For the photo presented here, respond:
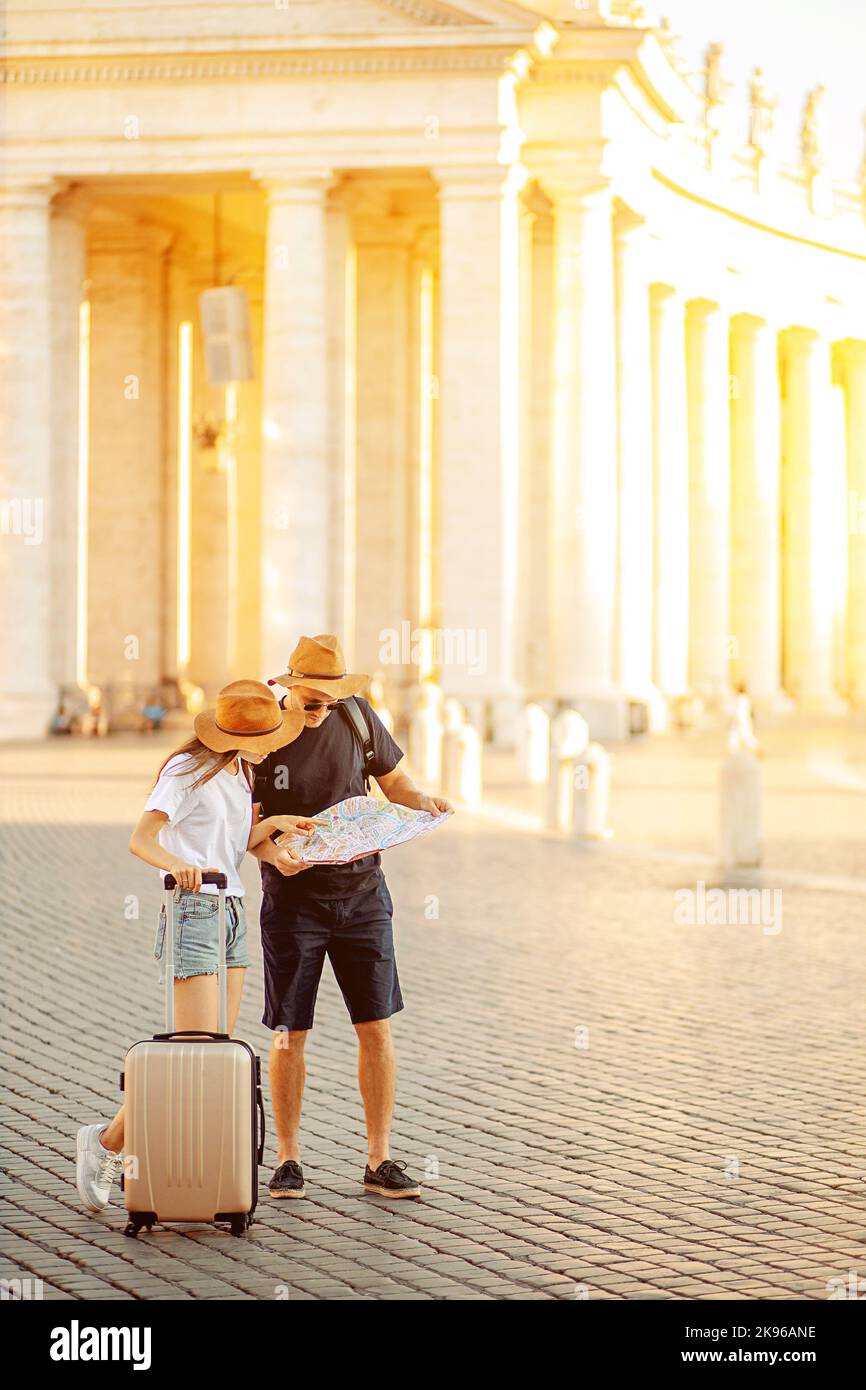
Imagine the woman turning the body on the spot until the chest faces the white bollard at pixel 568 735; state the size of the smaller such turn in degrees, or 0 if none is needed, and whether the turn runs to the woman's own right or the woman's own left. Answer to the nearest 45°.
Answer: approximately 135° to the woman's own left

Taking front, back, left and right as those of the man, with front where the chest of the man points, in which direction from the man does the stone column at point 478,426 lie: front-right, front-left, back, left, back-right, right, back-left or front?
back

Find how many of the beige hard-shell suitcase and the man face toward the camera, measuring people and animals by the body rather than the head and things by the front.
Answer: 2

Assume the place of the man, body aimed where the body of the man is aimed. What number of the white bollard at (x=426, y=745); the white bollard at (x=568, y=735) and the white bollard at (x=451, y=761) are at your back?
3

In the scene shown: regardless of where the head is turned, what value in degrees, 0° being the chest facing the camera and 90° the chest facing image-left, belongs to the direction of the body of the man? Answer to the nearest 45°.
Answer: approximately 0°

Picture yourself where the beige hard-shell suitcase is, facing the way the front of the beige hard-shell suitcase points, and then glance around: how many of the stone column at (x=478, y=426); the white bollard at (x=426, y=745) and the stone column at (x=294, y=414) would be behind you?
3

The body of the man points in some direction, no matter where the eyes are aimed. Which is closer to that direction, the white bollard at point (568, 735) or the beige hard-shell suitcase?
the beige hard-shell suitcase

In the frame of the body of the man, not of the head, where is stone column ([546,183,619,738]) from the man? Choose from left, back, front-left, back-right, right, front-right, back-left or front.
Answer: back

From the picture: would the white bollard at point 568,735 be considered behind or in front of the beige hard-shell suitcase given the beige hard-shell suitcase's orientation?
behind

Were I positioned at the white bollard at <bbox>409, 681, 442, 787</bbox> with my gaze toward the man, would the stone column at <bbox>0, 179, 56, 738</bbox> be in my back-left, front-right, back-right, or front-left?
back-right

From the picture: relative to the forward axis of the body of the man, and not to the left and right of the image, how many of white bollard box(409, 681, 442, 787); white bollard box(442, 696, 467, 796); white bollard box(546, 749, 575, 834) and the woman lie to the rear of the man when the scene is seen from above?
3
